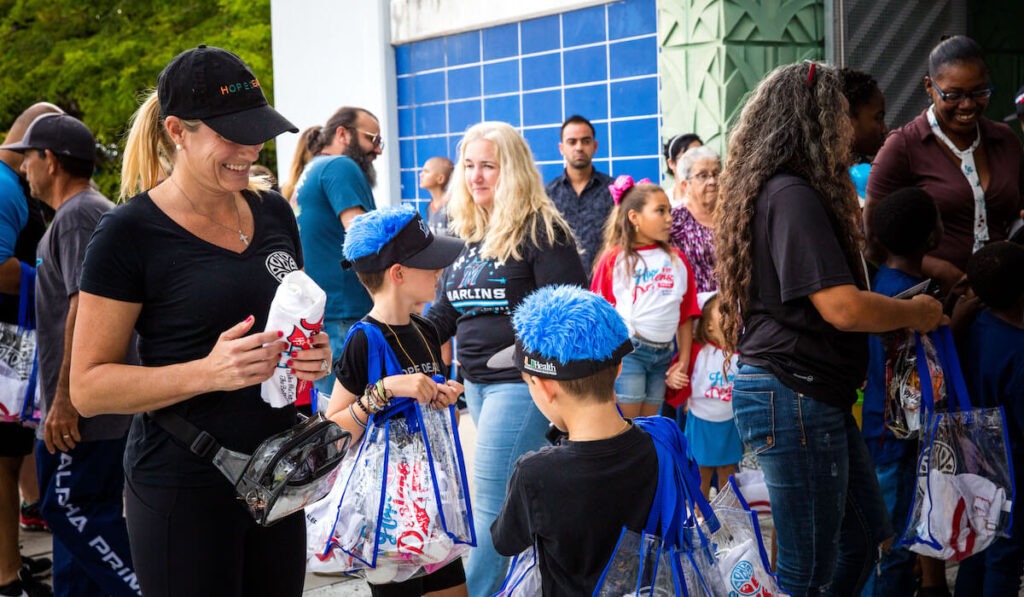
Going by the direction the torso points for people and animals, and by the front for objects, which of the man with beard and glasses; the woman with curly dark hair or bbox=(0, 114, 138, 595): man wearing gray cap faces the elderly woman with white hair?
the man with beard and glasses

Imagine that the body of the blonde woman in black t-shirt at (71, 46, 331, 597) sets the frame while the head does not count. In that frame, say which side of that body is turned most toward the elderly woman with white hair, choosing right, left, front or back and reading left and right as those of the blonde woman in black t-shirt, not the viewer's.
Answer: left

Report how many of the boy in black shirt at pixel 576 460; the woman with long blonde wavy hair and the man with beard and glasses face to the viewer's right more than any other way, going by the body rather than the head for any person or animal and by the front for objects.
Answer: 1

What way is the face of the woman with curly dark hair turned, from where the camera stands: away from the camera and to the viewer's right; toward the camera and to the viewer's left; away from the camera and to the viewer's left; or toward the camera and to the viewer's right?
away from the camera and to the viewer's right

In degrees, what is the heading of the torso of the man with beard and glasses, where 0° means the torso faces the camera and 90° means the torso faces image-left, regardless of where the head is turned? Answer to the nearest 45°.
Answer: approximately 270°

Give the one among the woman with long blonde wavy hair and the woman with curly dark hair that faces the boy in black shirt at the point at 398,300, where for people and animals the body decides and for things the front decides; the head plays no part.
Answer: the woman with long blonde wavy hair

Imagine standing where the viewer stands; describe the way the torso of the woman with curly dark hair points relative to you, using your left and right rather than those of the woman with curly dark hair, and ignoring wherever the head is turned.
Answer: facing to the right of the viewer

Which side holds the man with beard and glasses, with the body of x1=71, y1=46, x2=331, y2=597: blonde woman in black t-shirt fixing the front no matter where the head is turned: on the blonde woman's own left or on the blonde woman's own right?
on the blonde woman's own left
